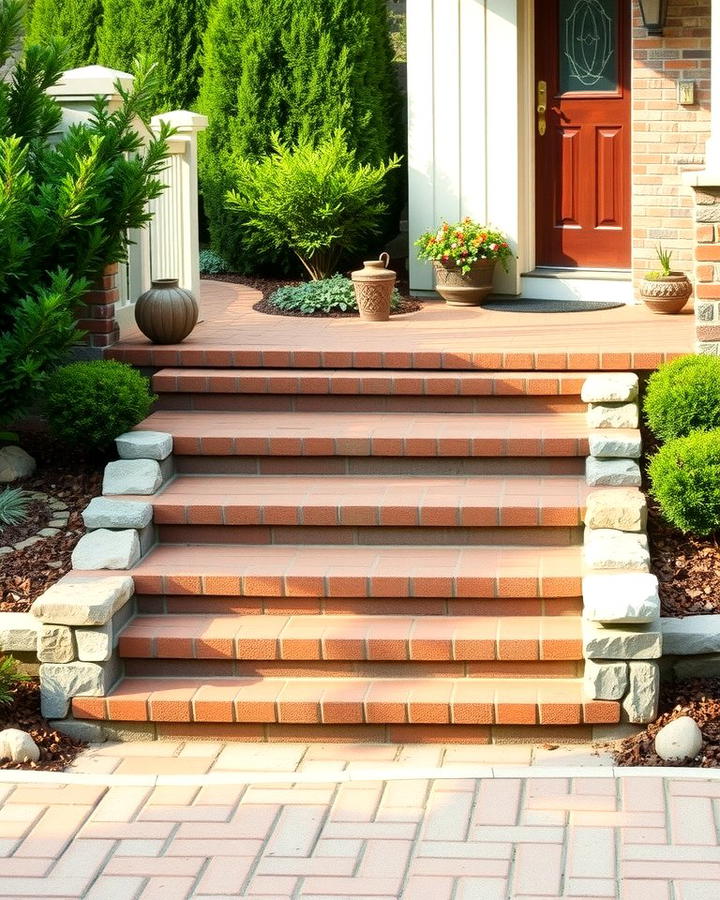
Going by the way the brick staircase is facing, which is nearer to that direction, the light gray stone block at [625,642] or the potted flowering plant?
the light gray stone block

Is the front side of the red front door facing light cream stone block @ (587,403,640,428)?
yes

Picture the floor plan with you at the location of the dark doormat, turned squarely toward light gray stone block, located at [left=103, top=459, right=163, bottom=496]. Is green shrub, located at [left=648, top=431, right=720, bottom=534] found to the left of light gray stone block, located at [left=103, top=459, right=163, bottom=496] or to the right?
left

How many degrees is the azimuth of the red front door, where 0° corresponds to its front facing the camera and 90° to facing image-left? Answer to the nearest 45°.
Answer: approximately 0°

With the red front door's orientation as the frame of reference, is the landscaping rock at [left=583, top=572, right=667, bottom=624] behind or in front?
in front

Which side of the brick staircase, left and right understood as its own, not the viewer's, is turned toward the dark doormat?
back

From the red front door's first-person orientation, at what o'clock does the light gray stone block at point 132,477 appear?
The light gray stone block is roughly at 1 o'clock from the red front door.

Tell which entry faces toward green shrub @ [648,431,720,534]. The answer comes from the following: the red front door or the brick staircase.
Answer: the red front door

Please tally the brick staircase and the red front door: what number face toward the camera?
2

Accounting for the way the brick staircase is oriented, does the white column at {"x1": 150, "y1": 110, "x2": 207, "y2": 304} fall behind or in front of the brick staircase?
behind

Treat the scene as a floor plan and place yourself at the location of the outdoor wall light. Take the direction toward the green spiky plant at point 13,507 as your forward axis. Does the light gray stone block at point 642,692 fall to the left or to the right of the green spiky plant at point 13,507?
left

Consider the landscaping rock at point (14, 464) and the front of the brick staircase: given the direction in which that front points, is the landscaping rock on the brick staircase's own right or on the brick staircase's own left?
on the brick staircase's own right

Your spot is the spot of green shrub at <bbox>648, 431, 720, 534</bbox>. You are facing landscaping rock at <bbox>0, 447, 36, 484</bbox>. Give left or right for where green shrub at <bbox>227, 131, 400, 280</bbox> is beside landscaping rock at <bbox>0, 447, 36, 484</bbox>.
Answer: right
